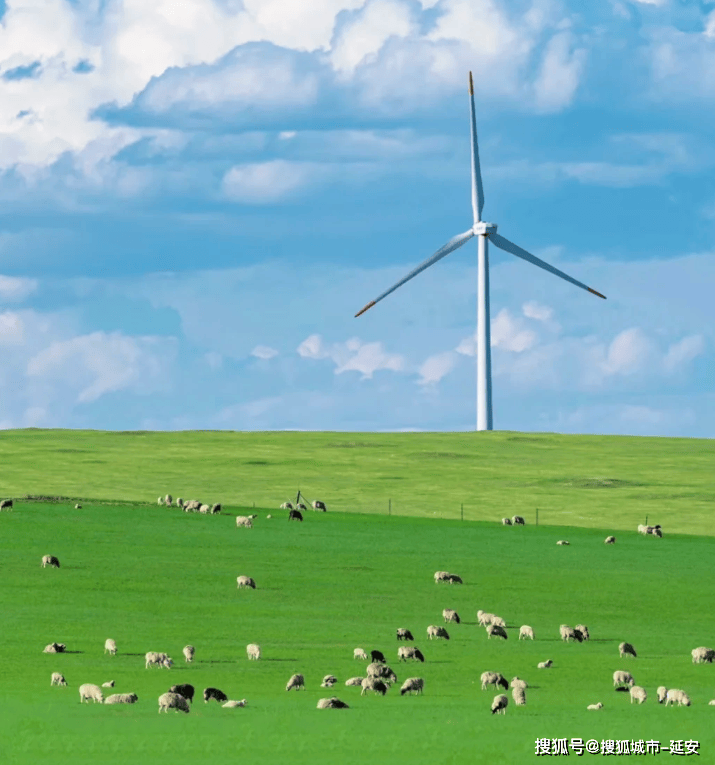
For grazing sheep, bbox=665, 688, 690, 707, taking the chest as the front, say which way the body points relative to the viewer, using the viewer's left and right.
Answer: facing to the right of the viewer

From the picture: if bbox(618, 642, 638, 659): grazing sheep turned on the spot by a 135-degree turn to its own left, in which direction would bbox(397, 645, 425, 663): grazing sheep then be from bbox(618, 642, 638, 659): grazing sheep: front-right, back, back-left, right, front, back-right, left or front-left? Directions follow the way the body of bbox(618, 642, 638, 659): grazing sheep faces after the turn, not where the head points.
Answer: left

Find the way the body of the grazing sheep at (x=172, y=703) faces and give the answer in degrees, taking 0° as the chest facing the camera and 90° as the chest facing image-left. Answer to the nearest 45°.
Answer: approximately 270°

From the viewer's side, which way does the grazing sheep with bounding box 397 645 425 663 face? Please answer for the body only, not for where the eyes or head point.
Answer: to the viewer's right

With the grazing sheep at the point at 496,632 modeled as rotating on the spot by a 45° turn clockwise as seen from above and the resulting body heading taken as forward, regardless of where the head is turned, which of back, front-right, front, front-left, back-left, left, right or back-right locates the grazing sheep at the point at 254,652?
right

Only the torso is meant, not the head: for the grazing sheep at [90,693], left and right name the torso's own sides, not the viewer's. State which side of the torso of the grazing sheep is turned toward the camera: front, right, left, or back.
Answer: right
